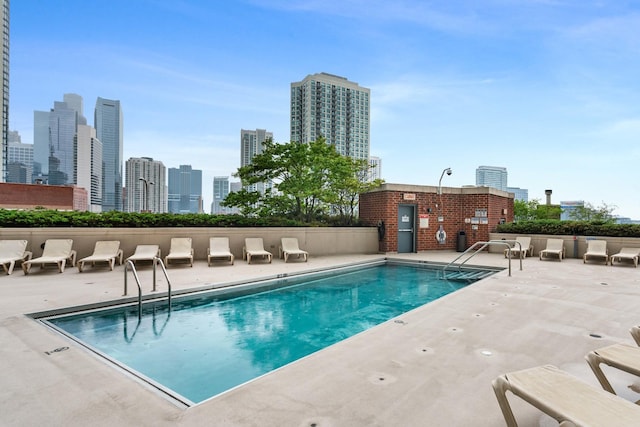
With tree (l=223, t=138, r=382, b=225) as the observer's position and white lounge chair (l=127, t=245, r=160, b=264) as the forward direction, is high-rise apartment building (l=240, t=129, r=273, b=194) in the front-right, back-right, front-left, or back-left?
back-right

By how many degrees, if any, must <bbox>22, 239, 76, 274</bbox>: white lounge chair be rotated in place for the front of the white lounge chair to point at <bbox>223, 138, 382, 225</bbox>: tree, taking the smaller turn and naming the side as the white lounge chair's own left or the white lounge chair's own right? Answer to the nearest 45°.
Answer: approximately 135° to the white lounge chair's own left

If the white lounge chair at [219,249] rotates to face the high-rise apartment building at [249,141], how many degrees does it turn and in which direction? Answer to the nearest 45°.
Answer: approximately 180°

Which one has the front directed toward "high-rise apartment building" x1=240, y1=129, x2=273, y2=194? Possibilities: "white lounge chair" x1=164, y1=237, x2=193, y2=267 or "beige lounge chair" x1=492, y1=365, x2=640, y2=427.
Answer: "beige lounge chair" x1=492, y1=365, x2=640, y2=427

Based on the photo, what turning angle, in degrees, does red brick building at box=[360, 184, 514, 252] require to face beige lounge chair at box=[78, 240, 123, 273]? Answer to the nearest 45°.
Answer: approximately 45° to its right

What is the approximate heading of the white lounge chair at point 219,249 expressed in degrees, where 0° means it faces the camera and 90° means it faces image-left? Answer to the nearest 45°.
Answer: approximately 0°

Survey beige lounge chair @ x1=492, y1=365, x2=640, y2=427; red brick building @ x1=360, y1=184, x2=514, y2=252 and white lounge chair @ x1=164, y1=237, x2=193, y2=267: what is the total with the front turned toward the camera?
2

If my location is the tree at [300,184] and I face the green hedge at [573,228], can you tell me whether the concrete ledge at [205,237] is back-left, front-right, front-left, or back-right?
back-right
